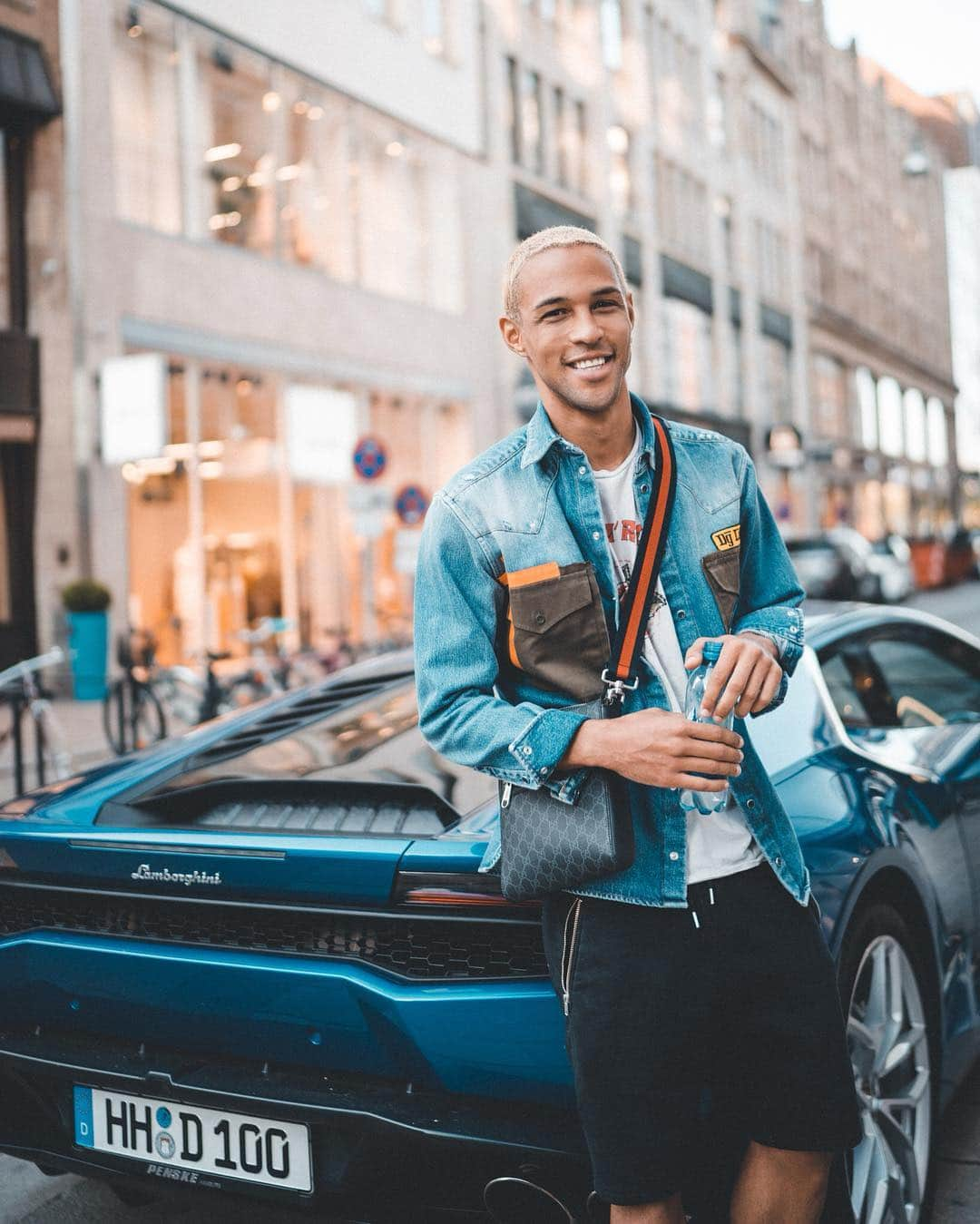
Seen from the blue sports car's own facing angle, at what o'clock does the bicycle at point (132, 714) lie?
The bicycle is roughly at 10 o'clock from the blue sports car.

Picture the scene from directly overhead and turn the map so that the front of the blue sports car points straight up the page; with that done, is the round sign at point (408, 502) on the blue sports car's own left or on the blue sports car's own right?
on the blue sports car's own left

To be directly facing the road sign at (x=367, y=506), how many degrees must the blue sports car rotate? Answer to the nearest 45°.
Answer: approximately 45° to its left

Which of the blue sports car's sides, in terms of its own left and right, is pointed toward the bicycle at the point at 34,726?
left

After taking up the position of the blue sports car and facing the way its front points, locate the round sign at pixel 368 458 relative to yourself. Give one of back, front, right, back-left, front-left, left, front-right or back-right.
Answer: front-left

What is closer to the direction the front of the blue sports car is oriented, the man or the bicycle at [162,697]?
the bicycle

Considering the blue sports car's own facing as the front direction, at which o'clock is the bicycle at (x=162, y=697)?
The bicycle is roughly at 10 o'clock from the blue sports car.

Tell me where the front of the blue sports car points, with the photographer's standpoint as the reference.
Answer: facing away from the viewer and to the right of the viewer
